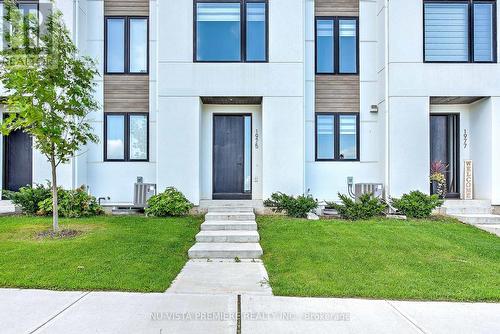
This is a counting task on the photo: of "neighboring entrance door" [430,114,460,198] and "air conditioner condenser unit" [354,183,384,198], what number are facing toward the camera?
2

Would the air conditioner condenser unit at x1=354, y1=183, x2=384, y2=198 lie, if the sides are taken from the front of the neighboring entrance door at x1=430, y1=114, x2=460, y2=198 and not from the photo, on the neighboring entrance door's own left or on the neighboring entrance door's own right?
on the neighboring entrance door's own right

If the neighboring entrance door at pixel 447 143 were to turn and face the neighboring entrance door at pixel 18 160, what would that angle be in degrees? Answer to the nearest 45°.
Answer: approximately 45° to its right

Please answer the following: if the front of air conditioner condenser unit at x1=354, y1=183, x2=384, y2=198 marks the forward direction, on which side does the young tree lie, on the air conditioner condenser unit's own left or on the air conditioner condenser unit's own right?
on the air conditioner condenser unit's own right

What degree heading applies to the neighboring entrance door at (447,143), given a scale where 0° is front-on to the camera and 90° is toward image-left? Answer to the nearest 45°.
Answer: approximately 0°

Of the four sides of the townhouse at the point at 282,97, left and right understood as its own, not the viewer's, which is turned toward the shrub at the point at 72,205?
right

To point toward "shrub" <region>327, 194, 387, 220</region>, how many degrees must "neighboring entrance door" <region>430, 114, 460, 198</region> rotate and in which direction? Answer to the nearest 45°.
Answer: approximately 45° to its right

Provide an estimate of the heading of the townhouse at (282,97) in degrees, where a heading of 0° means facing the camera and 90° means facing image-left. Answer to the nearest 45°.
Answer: approximately 0°

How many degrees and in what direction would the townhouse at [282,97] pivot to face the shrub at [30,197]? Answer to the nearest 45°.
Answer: approximately 90° to its right

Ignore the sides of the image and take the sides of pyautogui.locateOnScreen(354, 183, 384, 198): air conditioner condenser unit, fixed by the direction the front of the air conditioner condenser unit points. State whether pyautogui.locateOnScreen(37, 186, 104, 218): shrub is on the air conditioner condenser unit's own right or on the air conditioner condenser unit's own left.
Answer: on the air conditioner condenser unit's own right
